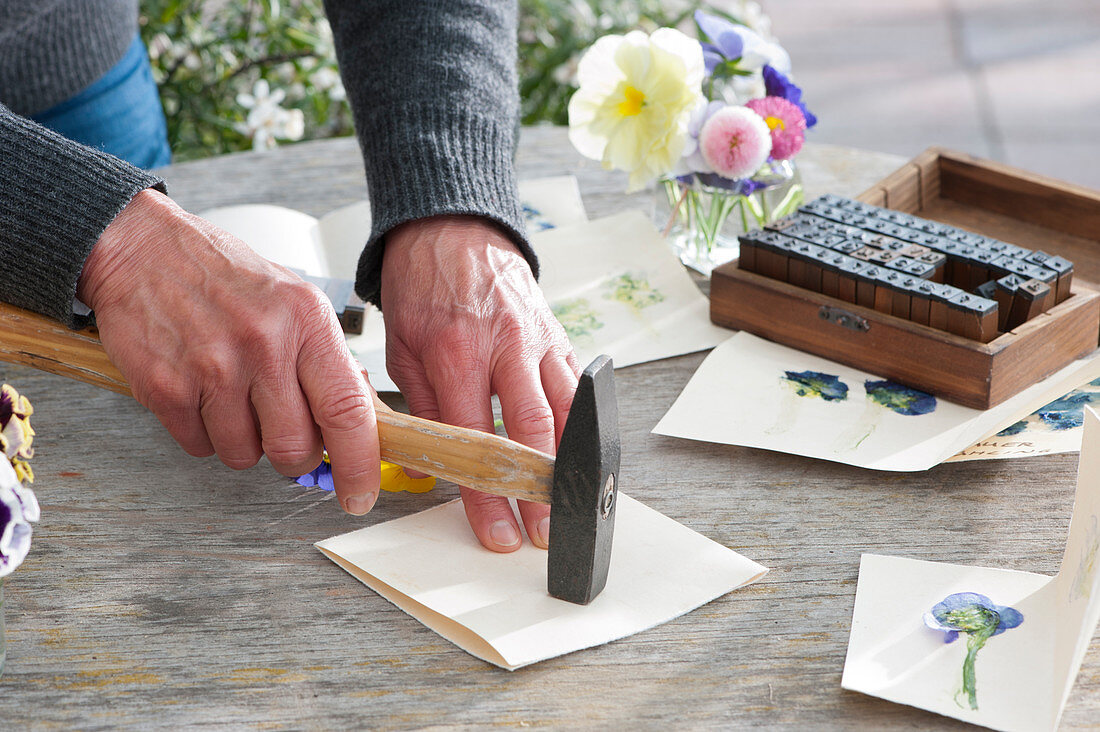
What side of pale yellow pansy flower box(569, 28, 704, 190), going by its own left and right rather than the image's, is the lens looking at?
front
